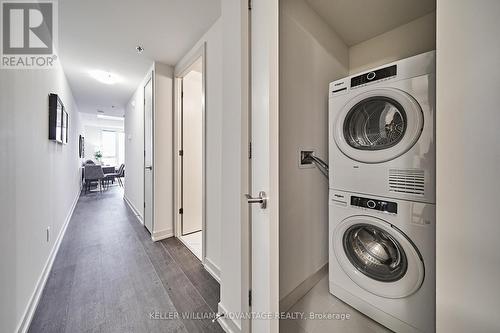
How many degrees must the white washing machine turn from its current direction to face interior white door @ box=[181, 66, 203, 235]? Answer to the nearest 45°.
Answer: approximately 45° to its right

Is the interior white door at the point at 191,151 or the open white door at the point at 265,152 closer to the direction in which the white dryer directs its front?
the open white door

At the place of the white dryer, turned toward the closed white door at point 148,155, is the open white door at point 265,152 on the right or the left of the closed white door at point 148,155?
left

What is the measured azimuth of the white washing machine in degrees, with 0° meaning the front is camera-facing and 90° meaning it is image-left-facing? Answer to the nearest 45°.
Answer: approximately 45°

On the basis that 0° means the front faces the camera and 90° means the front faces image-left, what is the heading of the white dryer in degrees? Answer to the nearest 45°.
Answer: approximately 45°

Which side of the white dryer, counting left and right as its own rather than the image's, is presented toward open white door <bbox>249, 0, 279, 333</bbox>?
front
